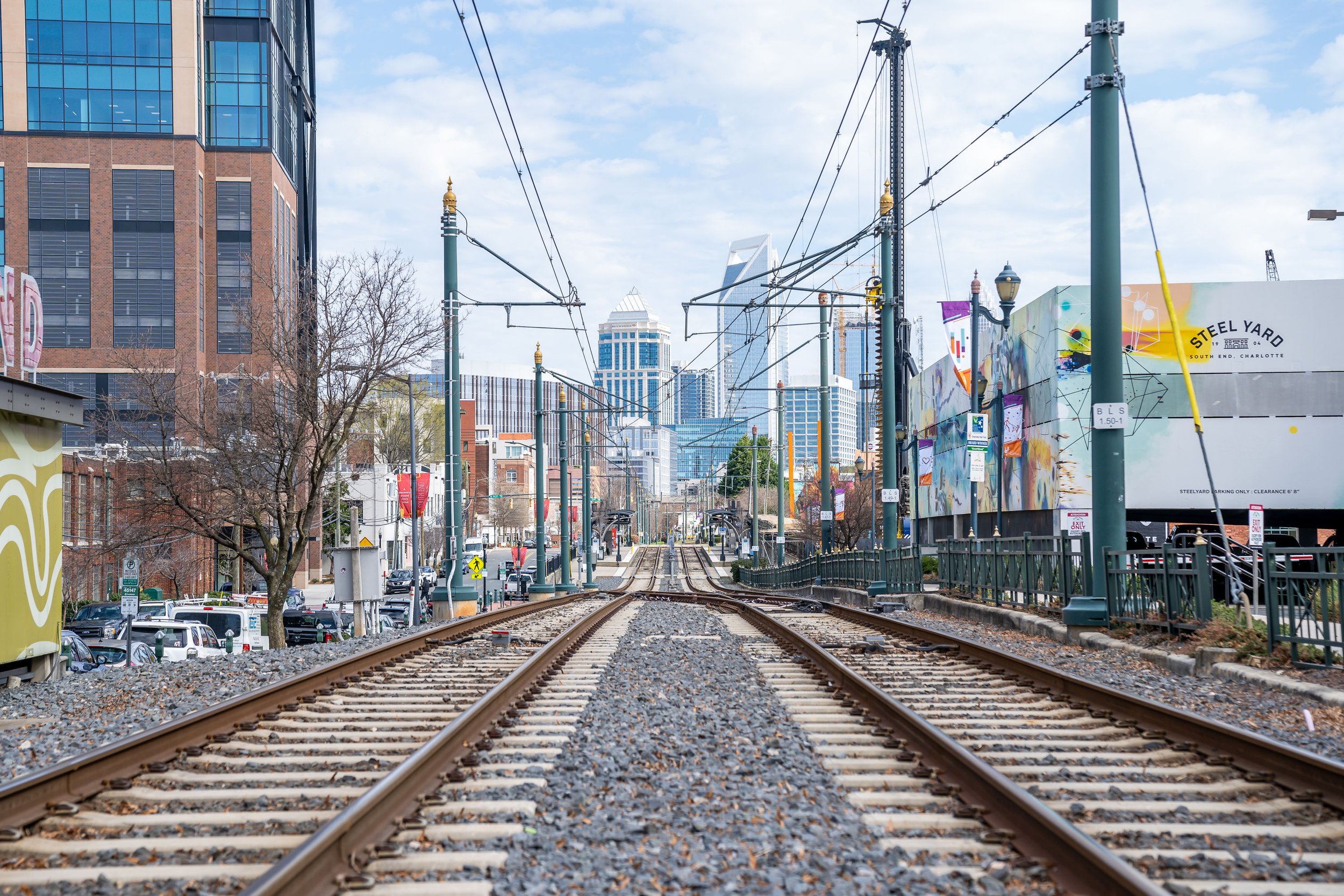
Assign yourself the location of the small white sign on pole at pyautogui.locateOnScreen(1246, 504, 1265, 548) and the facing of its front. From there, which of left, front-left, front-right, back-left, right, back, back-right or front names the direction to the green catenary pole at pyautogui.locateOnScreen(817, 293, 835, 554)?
back-right

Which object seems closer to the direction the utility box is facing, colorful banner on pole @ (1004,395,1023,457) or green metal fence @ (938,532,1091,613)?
the green metal fence

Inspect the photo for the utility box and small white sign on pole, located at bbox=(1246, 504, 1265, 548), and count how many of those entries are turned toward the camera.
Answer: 2

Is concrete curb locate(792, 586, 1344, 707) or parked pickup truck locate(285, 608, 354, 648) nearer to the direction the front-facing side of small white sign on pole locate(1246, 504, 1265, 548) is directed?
the concrete curb

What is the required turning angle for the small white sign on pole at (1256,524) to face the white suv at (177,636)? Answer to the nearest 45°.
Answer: approximately 90° to its right

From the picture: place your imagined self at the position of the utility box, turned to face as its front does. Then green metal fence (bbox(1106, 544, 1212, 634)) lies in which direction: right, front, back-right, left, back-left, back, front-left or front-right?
front-left
